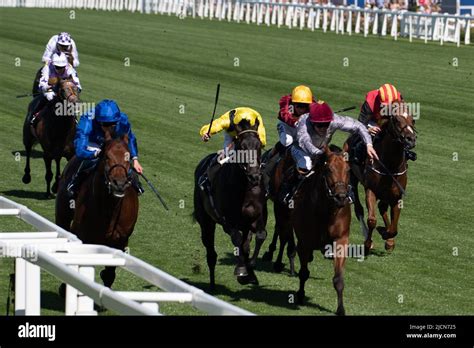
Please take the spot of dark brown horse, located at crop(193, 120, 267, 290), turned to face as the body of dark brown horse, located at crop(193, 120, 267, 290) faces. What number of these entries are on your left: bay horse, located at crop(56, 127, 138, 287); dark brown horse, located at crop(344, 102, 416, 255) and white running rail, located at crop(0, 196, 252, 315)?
1

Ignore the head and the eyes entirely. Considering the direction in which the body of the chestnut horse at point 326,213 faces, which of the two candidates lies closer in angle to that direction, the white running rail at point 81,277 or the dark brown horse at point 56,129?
the white running rail

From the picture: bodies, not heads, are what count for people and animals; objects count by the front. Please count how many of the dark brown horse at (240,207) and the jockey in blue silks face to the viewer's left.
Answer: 0

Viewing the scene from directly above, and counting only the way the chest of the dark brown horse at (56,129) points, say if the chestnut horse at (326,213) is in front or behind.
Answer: in front

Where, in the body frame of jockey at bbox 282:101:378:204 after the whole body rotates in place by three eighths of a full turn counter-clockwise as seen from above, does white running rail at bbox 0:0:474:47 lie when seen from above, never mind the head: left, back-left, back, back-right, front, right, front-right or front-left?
front

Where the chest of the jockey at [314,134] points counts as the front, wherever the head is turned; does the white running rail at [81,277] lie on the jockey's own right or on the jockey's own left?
on the jockey's own right

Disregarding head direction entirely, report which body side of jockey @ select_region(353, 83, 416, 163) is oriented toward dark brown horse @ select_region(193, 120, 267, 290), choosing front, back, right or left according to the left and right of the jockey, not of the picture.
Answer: right

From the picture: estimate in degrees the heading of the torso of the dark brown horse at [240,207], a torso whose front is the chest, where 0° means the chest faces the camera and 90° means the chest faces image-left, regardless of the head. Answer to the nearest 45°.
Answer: approximately 315°
